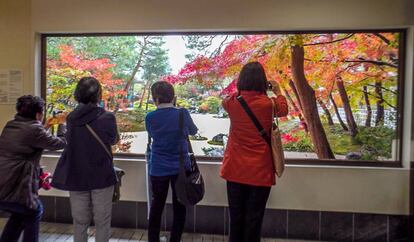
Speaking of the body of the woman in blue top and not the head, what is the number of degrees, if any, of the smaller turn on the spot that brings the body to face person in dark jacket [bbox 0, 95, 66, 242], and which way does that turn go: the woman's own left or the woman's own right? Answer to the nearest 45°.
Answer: approximately 90° to the woman's own left

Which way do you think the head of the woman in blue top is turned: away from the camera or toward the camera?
away from the camera

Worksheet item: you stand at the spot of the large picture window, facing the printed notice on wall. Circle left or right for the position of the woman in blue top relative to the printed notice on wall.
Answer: left

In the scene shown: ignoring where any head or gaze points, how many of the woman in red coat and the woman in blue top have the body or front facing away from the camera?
2

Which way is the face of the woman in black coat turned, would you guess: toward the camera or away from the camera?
away from the camera

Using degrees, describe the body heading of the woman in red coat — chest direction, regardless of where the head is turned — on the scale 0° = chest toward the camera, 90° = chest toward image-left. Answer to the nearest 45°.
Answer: approximately 180°

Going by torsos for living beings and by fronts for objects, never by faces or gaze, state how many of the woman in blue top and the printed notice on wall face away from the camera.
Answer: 1

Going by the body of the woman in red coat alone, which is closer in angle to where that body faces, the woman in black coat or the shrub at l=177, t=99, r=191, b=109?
the shrub

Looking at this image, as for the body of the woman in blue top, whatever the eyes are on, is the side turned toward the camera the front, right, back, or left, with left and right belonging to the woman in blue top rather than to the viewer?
back

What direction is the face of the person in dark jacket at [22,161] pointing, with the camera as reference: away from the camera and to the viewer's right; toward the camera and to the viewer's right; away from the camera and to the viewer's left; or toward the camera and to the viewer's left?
away from the camera and to the viewer's right

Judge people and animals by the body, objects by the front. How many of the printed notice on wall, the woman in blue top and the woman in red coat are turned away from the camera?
2

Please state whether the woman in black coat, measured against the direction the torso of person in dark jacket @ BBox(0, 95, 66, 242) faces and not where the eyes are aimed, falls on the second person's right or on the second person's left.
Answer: on the second person's right

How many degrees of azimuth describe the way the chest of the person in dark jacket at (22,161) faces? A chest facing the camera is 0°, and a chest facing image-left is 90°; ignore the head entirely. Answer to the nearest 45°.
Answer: approximately 225°
